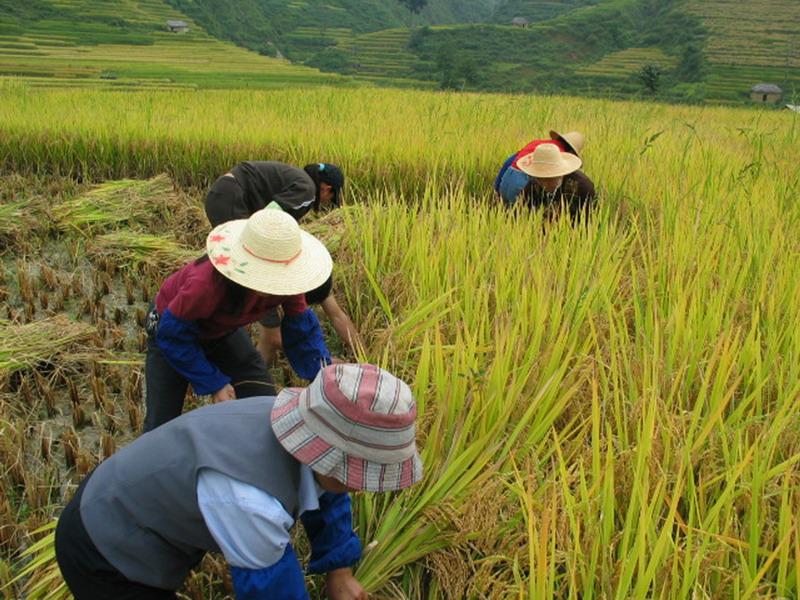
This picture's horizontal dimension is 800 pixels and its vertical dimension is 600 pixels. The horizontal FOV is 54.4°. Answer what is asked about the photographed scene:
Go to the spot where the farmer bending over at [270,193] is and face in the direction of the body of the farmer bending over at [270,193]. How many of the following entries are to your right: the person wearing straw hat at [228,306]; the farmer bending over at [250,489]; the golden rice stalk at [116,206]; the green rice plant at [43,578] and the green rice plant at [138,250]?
3

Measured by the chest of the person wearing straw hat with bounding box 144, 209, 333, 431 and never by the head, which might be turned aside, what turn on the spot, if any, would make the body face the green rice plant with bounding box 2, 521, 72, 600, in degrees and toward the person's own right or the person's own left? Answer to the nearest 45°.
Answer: approximately 90° to the person's own right

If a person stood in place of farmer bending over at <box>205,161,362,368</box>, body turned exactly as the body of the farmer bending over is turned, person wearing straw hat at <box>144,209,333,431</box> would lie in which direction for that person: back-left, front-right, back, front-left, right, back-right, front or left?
right

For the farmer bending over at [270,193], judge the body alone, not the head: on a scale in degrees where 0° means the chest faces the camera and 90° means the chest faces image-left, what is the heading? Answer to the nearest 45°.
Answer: approximately 270°

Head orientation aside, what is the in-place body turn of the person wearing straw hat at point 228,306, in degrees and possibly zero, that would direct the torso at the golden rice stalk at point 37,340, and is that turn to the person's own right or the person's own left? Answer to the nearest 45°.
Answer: approximately 180°

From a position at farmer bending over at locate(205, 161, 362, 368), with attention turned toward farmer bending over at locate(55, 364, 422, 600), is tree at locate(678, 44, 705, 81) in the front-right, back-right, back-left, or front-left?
back-left

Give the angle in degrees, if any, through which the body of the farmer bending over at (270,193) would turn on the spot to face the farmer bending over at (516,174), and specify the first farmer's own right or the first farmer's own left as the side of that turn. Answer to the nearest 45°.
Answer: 0° — they already face them

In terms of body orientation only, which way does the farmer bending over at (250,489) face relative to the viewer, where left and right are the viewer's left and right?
facing to the right of the viewer

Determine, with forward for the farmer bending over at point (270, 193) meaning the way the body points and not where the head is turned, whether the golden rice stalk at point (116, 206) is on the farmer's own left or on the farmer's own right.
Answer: on the farmer's own left
